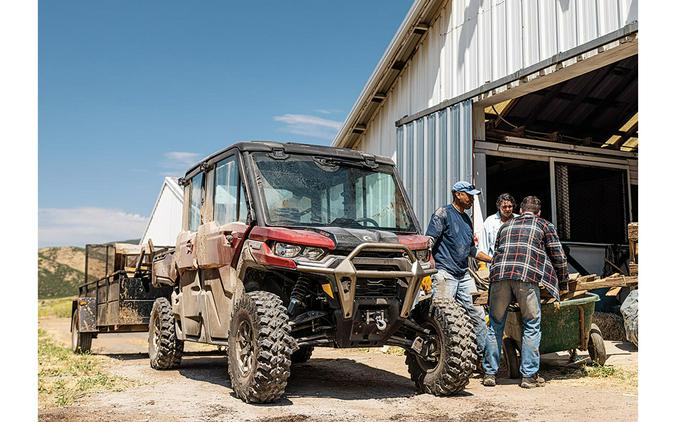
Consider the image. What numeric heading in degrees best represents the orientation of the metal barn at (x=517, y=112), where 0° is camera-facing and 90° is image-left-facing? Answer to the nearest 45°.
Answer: approximately 45°

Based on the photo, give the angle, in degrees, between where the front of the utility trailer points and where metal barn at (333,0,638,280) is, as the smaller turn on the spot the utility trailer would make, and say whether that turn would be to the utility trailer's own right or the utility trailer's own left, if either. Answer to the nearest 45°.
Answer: approximately 45° to the utility trailer's own left

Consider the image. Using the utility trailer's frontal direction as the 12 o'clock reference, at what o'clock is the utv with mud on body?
The utv with mud on body is roughly at 1 o'clock from the utility trailer.

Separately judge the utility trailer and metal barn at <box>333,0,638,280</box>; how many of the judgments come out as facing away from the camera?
0

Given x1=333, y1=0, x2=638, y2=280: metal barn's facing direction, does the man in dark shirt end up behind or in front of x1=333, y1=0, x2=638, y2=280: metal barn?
in front

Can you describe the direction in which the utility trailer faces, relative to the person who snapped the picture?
facing the viewer and to the right of the viewer
